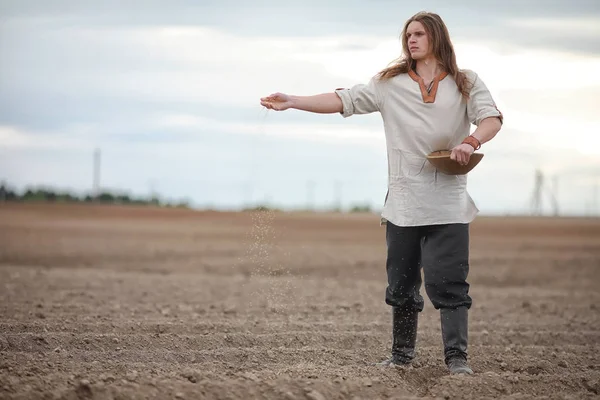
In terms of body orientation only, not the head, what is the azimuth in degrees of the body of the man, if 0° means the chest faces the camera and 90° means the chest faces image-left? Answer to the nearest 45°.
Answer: approximately 0°
